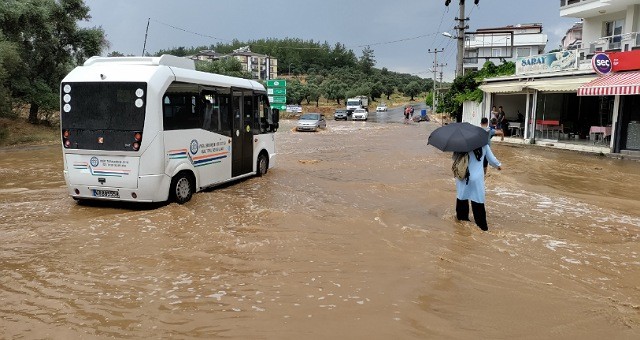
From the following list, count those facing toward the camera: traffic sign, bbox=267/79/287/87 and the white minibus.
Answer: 1

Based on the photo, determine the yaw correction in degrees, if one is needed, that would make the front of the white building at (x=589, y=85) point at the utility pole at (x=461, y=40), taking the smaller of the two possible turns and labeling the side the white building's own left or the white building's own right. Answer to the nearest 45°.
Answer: approximately 90° to the white building's own right

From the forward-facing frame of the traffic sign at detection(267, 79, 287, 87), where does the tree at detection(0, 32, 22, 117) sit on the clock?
The tree is roughly at 1 o'clock from the traffic sign.

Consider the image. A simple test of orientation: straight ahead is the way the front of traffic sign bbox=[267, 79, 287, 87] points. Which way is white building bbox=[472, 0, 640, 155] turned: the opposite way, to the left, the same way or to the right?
to the right

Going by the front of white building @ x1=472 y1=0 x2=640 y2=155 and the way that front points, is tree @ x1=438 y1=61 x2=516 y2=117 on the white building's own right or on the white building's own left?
on the white building's own right

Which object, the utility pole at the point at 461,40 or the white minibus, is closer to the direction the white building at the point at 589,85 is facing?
the white minibus

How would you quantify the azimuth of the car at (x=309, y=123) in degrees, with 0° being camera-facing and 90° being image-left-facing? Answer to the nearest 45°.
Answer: approximately 45°

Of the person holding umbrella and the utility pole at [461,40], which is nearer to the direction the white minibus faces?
the utility pole

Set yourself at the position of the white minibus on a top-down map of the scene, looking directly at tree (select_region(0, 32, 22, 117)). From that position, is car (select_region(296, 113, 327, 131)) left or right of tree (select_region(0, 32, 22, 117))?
right
